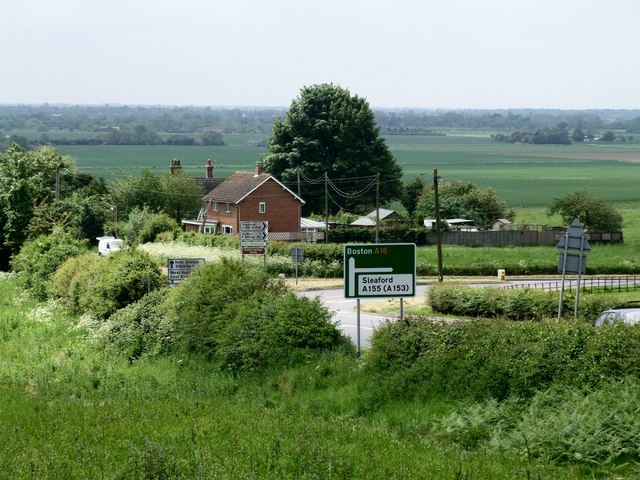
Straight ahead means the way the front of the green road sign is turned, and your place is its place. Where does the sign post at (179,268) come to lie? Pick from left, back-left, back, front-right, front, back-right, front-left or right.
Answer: back-right

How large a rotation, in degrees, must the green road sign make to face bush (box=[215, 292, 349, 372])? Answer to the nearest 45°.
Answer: approximately 90° to its right

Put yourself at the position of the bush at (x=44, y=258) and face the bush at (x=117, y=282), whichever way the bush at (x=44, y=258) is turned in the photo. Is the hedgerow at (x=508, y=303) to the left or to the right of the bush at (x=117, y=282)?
left

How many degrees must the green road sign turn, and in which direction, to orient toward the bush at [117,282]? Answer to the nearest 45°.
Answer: approximately 135° to its right

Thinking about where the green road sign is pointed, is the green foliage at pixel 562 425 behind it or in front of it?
in front

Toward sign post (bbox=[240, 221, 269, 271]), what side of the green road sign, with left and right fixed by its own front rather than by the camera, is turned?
back

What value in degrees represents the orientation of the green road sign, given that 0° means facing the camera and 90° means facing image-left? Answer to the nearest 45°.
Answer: approximately 0°

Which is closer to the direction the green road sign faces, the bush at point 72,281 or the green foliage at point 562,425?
the green foliage

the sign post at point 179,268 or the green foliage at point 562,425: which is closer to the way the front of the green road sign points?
the green foliage

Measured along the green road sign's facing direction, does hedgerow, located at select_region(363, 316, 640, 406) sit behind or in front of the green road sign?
in front

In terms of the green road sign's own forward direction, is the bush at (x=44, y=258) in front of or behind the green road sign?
behind

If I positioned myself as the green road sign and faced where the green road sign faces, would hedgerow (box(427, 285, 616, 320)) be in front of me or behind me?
behind
